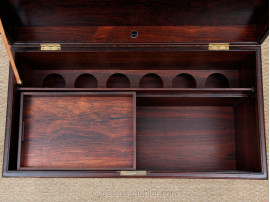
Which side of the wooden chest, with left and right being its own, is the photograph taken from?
front
